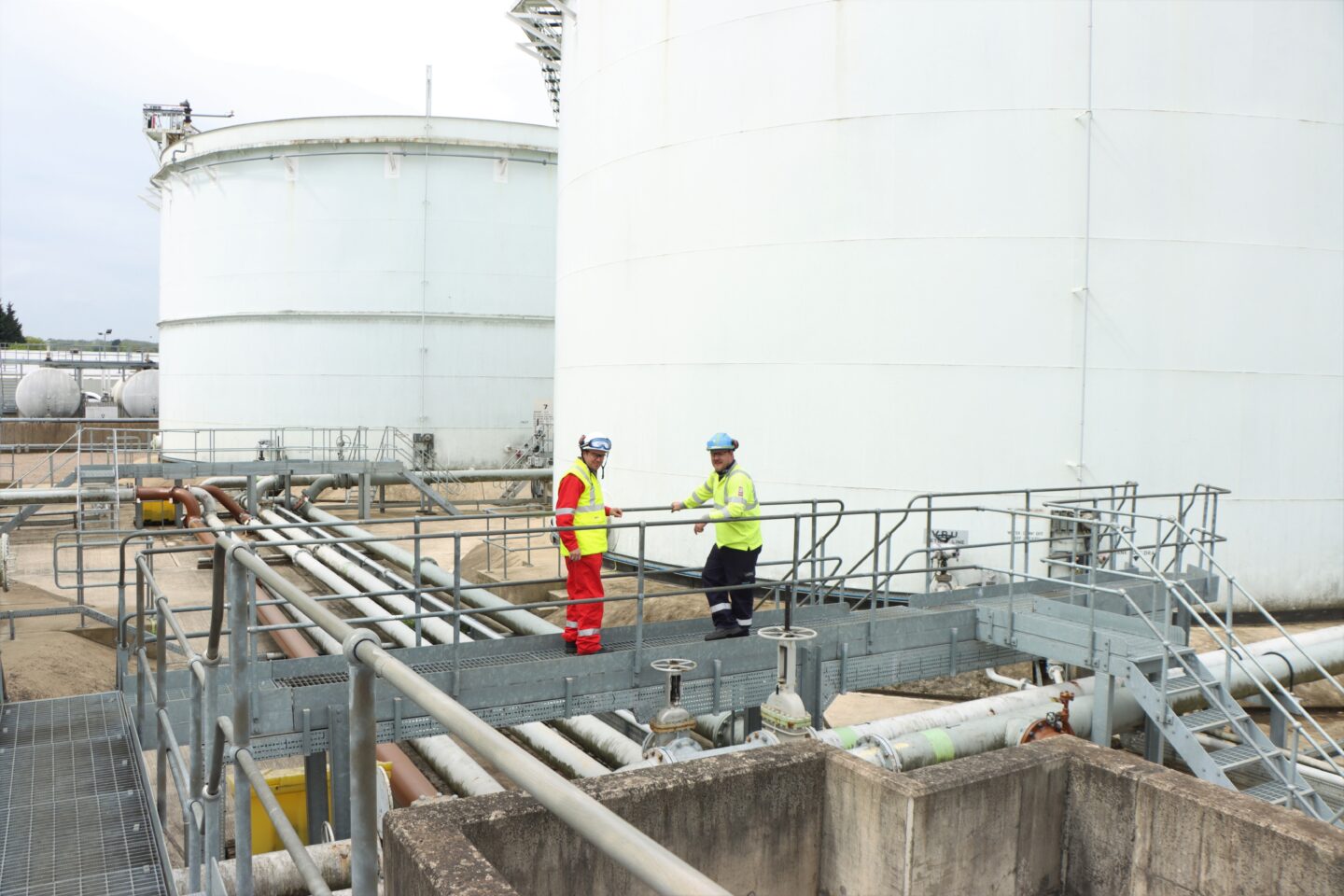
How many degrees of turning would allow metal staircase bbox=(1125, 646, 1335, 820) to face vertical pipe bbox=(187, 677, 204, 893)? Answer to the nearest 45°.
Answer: approximately 90° to its right

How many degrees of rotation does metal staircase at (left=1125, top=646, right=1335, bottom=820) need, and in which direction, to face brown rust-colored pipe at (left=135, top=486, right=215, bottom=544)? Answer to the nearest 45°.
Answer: approximately 135° to its right

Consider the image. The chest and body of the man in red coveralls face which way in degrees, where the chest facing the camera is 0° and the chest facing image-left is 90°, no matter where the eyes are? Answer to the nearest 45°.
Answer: approximately 315°

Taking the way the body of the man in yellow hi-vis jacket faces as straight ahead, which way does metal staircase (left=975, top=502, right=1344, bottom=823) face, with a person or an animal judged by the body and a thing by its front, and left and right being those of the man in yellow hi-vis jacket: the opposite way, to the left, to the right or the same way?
to the left

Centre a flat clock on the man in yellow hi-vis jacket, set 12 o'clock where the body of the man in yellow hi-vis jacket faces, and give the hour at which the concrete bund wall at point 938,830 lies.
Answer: The concrete bund wall is roughly at 10 o'clock from the man in yellow hi-vis jacket.

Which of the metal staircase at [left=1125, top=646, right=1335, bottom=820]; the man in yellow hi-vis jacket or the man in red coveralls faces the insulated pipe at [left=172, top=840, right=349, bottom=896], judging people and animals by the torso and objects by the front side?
the man in yellow hi-vis jacket

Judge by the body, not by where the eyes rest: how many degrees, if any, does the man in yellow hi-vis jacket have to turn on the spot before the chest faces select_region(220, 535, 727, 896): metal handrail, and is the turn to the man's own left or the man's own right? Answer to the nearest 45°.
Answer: approximately 45° to the man's own left

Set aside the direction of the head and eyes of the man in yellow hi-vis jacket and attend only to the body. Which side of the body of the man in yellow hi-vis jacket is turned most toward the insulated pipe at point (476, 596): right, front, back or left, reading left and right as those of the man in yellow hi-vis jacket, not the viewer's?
right

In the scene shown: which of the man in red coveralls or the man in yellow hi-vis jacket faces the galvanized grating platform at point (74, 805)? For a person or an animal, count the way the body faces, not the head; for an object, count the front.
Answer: the man in yellow hi-vis jacket

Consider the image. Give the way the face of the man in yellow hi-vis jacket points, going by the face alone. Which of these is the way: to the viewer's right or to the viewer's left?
to the viewer's left

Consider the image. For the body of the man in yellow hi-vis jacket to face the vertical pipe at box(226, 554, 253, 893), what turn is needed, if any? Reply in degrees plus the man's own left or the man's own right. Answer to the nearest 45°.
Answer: approximately 45° to the man's own left

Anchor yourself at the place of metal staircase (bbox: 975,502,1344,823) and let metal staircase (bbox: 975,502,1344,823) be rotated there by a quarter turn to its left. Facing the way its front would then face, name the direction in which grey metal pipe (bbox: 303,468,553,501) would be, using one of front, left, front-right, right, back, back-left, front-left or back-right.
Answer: left
